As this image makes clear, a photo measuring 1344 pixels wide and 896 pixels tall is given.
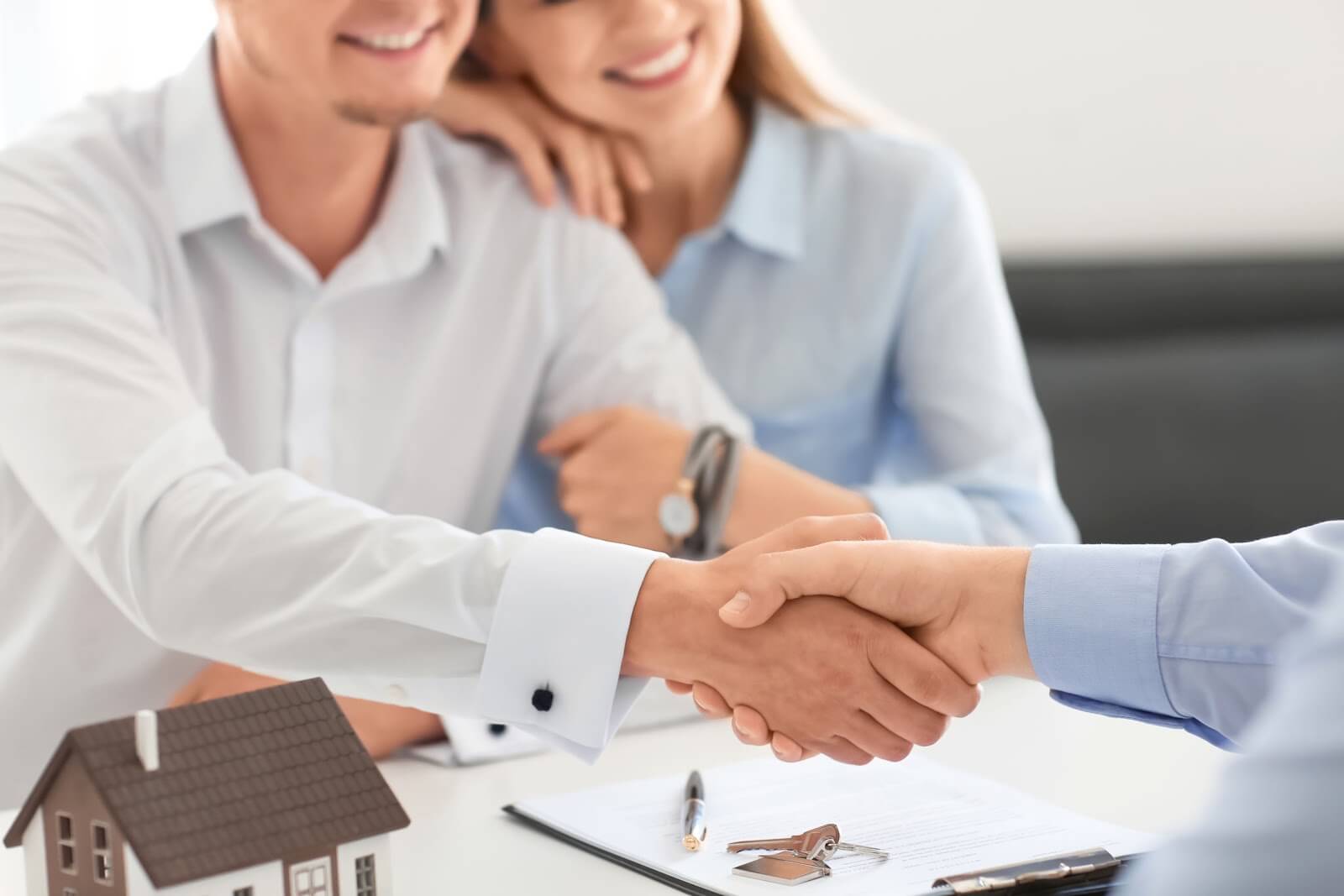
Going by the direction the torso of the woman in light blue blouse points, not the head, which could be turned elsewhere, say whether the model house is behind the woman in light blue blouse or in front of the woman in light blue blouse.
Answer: in front

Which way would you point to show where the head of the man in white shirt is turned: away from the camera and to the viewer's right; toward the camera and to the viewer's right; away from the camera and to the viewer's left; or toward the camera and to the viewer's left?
toward the camera and to the viewer's right

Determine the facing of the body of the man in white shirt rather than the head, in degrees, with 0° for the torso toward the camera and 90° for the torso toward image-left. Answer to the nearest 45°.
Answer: approximately 315°

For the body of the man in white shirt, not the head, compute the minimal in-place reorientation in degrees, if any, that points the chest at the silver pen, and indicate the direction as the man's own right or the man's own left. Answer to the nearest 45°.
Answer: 0° — they already face it
